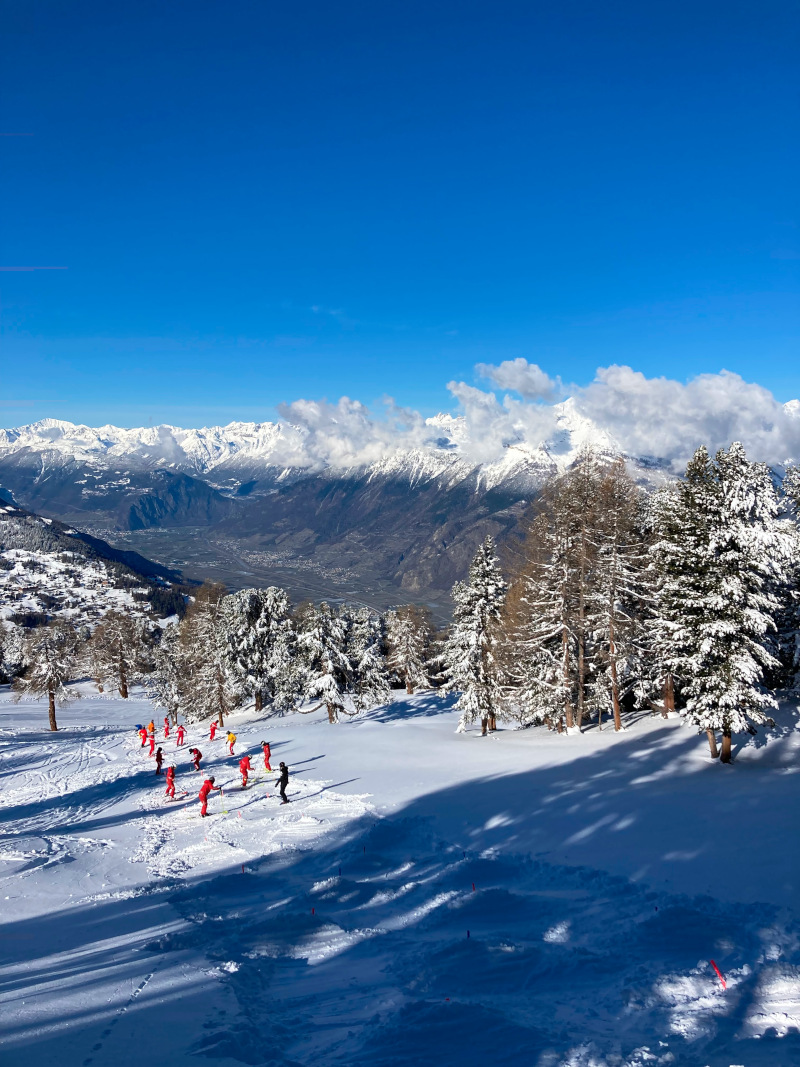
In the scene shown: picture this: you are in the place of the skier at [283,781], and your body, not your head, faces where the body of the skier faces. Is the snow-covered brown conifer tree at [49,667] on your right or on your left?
on your right

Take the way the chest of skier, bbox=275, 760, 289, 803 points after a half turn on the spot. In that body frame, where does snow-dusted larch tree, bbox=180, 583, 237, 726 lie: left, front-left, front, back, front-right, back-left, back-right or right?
left

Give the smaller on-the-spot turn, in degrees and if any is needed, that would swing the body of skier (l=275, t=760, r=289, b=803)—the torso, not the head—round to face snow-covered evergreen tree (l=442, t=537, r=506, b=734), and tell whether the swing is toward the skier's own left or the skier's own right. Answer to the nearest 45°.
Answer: approximately 135° to the skier's own right

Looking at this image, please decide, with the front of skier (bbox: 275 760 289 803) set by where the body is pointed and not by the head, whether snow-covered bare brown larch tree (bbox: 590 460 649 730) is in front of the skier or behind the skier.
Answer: behind

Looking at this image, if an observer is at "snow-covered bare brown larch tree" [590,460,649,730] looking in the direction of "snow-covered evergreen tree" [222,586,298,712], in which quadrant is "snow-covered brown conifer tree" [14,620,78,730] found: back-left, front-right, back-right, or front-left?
front-left

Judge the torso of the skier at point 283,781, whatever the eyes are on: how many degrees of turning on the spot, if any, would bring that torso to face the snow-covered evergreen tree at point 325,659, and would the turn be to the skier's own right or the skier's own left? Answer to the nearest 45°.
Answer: approximately 90° to the skier's own right

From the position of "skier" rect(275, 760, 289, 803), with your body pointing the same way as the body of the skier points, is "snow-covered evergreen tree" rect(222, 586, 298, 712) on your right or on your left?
on your right

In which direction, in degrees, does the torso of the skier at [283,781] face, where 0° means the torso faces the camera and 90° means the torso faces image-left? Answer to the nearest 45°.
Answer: approximately 90°
